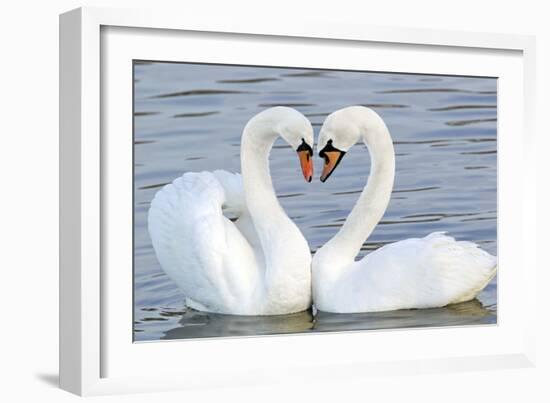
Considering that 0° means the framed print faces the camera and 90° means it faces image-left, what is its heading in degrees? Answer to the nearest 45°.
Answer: approximately 315°
